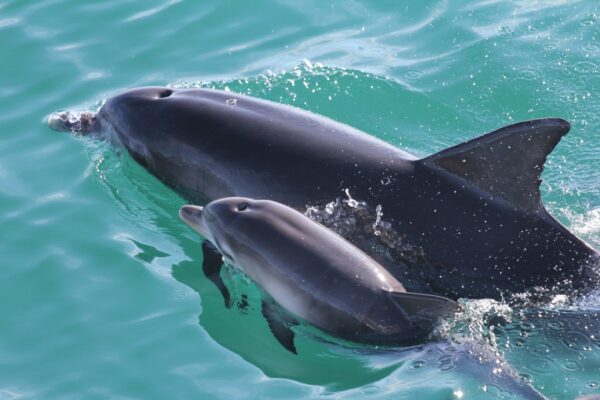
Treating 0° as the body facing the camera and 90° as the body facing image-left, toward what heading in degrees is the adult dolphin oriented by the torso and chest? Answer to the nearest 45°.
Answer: approximately 135°

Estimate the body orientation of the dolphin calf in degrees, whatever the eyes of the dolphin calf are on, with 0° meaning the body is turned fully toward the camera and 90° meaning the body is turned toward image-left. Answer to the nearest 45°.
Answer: approximately 135°
